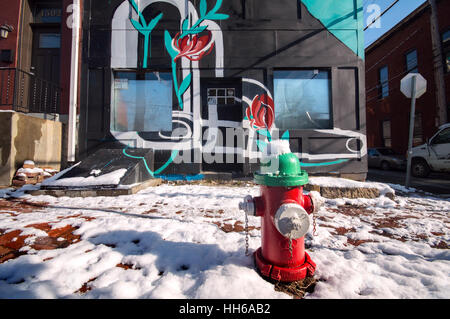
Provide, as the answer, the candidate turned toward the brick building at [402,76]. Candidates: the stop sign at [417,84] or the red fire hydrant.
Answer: the stop sign

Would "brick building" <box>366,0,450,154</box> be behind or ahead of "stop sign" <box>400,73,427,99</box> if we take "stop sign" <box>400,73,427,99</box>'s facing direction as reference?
ahead

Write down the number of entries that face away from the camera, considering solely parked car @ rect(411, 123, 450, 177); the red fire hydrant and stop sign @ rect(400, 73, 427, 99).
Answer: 1

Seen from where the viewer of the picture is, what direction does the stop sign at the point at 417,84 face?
facing away from the viewer

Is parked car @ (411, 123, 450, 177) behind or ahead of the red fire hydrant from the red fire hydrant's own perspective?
behind

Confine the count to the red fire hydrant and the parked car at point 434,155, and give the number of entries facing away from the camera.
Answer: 0

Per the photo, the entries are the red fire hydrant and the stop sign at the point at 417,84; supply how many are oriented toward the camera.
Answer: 1

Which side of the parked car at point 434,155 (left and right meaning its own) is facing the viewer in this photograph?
left

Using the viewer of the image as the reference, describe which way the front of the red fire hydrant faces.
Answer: facing the viewer

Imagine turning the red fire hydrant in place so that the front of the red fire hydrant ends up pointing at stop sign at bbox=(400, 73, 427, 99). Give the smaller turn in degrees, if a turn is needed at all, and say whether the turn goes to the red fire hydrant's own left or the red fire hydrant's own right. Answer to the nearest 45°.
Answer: approximately 135° to the red fire hydrant's own left

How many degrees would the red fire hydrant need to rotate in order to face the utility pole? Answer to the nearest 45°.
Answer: approximately 135° to its left
